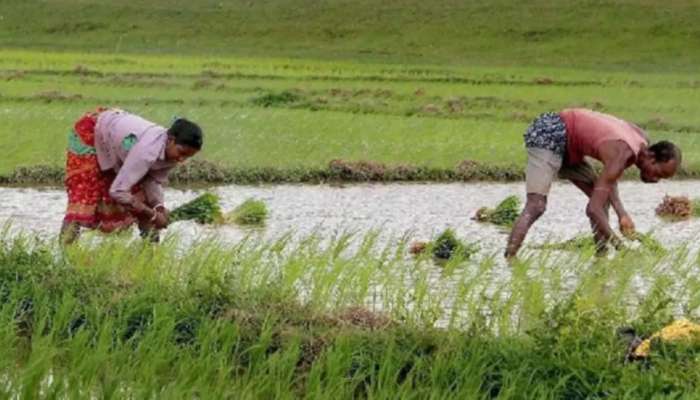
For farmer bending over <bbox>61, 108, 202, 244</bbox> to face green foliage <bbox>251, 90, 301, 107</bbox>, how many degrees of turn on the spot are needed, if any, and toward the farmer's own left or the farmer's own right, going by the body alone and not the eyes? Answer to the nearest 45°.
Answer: approximately 90° to the farmer's own left

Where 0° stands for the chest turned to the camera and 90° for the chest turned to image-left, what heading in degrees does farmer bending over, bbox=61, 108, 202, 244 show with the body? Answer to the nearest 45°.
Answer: approximately 270°

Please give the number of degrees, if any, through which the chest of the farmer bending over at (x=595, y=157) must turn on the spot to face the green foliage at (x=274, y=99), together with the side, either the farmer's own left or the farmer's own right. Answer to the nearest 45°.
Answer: approximately 135° to the farmer's own left

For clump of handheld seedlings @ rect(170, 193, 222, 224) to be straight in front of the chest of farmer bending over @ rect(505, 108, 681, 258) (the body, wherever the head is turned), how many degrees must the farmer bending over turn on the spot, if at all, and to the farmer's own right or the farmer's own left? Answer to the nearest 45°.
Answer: approximately 180°

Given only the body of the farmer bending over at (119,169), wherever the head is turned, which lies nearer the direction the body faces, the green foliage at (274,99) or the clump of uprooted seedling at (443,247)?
the clump of uprooted seedling

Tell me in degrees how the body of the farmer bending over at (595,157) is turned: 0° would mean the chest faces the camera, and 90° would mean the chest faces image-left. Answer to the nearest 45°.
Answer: approximately 270°

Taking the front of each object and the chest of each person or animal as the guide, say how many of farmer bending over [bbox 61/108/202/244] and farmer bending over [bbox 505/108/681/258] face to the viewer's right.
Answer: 2

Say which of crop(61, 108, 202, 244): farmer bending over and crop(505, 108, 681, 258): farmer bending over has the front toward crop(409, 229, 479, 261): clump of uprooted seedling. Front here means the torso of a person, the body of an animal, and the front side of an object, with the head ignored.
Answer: crop(61, 108, 202, 244): farmer bending over

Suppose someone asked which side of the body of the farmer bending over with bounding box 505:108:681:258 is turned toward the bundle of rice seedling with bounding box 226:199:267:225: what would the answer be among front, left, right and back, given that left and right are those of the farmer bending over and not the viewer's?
back
